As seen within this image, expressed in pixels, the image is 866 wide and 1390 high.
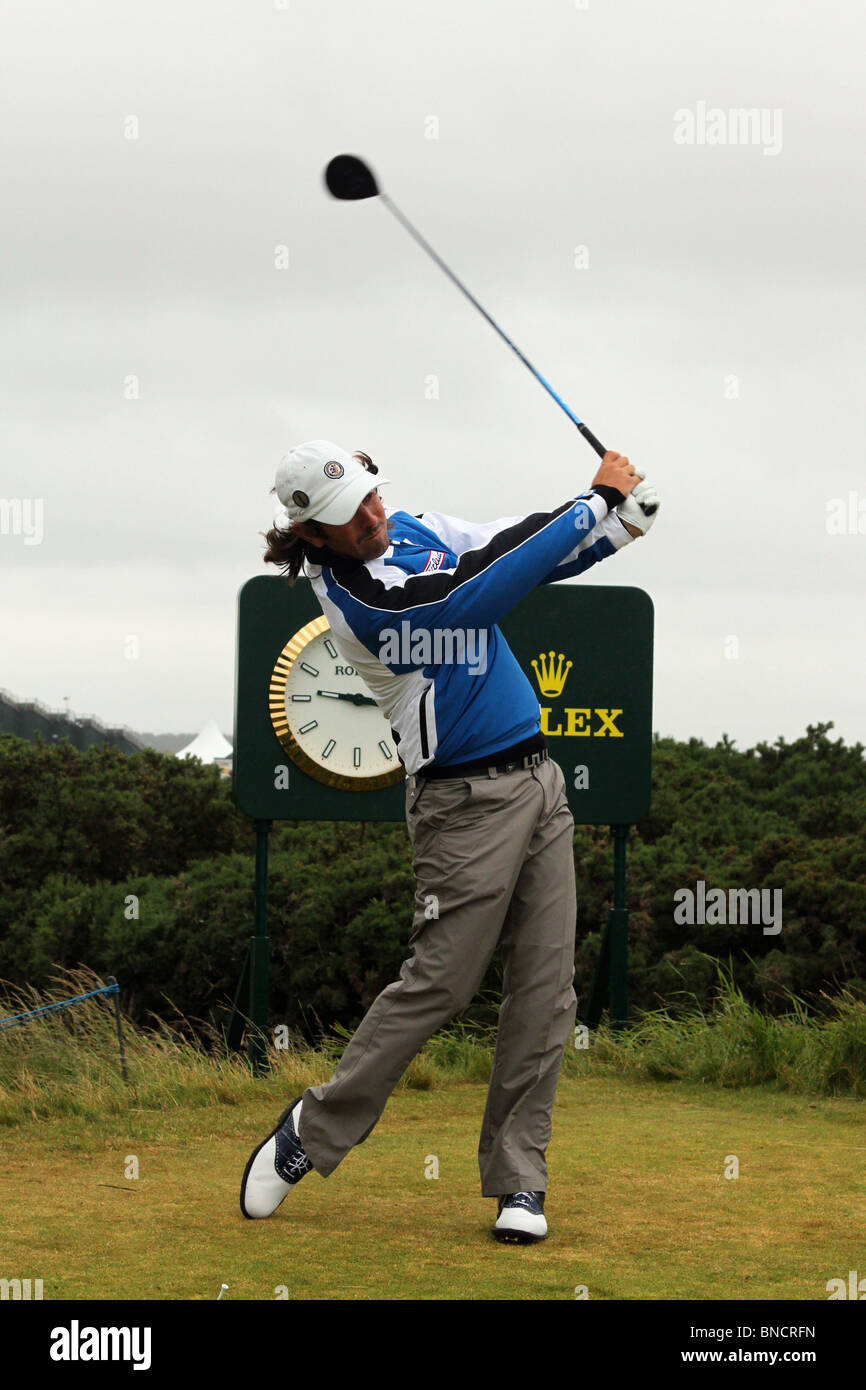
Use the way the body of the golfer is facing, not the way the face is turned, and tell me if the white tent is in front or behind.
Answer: behind

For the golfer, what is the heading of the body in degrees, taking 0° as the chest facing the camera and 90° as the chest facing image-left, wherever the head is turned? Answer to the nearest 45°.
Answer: approximately 315°

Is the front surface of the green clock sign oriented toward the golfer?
yes

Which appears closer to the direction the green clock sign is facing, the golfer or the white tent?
the golfer

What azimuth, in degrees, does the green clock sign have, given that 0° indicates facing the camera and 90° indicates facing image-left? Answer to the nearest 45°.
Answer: approximately 0°

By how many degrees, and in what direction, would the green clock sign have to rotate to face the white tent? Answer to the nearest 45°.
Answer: approximately 180°

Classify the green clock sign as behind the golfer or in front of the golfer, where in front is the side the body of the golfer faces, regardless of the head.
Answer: behind
